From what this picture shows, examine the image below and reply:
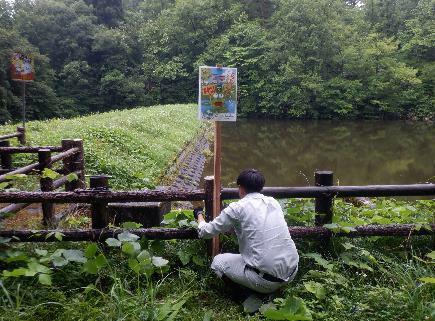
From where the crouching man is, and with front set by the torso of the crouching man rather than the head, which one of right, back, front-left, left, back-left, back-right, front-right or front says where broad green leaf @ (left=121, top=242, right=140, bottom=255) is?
front-left

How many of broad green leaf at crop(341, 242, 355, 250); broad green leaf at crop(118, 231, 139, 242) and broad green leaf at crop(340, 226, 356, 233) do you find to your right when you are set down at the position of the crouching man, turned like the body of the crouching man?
2

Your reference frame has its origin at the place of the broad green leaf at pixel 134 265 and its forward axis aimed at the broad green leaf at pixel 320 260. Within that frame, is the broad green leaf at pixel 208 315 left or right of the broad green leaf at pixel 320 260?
right

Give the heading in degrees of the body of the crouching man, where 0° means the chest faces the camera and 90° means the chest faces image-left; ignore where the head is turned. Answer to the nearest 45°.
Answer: approximately 135°

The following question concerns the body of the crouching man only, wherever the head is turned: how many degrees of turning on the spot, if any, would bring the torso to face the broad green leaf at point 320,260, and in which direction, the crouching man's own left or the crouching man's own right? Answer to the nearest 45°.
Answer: approximately 90° to the crouching man's own right

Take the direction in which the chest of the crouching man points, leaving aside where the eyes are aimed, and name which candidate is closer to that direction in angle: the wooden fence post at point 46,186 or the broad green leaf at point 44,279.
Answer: the wooden fence post

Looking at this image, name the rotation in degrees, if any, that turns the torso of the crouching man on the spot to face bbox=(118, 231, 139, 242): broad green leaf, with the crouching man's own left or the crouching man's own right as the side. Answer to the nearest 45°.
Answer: approximately 45° to the crouching man's own left

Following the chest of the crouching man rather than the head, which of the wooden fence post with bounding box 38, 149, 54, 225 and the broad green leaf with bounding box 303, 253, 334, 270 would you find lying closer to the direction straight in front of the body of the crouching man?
the wooden fence post

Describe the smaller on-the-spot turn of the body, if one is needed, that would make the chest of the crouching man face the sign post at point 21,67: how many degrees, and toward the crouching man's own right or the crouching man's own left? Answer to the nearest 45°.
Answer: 0° — they already face it

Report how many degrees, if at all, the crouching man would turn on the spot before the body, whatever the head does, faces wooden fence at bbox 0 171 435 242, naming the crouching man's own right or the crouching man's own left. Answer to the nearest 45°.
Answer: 0° — they already face it

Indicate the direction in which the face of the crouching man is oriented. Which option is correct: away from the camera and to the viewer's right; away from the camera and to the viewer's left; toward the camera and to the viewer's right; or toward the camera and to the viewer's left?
away from the camera and to the viewer's left
